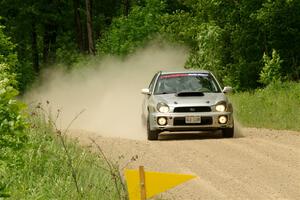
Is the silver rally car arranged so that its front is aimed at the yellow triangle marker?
yes

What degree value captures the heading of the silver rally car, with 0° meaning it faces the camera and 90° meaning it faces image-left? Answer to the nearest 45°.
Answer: approximately 0°
